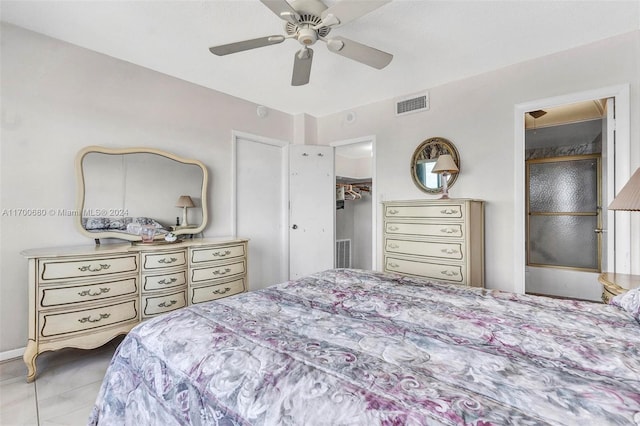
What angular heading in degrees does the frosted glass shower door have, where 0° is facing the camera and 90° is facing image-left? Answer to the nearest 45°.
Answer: approximately 45°

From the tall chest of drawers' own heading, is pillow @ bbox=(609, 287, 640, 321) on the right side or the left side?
on its left

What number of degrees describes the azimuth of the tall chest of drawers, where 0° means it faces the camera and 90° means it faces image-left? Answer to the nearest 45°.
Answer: approximately 45°

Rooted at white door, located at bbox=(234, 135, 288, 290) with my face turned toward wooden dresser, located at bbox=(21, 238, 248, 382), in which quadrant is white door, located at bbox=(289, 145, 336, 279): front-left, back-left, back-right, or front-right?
back-left

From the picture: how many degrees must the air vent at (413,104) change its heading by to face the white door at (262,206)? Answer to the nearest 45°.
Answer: approximately 45° to its right

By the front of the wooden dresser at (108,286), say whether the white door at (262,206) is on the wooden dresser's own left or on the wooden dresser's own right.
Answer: on the wooden dresser's own left

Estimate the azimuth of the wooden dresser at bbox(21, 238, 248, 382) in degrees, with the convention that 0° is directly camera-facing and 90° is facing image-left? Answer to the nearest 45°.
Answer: approximately 315°
